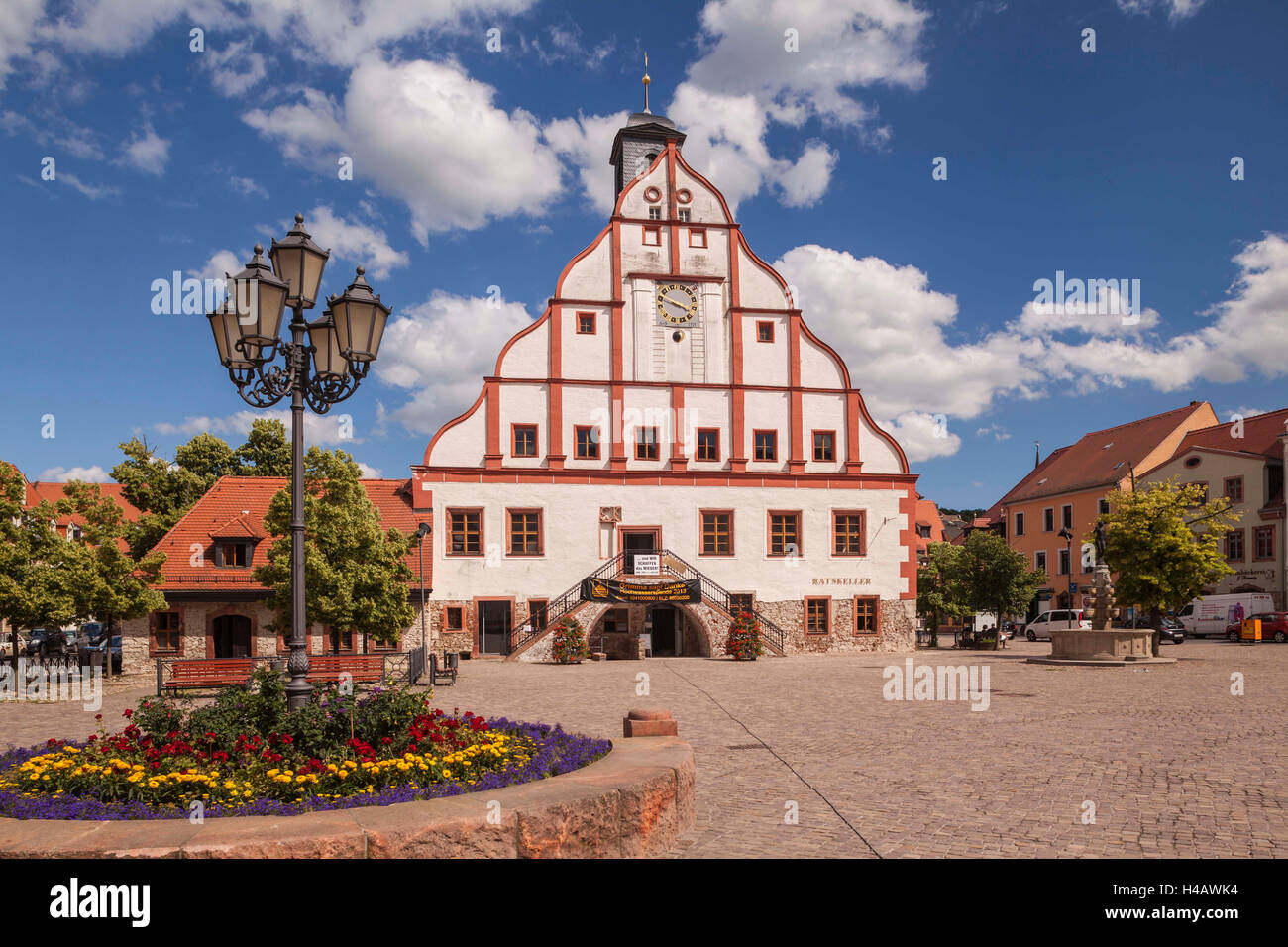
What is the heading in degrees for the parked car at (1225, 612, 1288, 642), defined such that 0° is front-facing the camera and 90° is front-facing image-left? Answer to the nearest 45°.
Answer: approximately 90°

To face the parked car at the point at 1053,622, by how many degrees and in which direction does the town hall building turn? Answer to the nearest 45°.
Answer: approximately 135° to its left

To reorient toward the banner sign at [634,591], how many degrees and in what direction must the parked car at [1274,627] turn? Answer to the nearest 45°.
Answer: approximately 45° to its left

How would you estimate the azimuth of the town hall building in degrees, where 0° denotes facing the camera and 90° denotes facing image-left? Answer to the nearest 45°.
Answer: approximately 0°

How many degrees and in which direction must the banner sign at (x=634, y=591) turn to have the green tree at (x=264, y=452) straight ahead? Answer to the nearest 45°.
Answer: approximately 135° to its right

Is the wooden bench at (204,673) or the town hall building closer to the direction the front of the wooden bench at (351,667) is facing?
the wooden bench
